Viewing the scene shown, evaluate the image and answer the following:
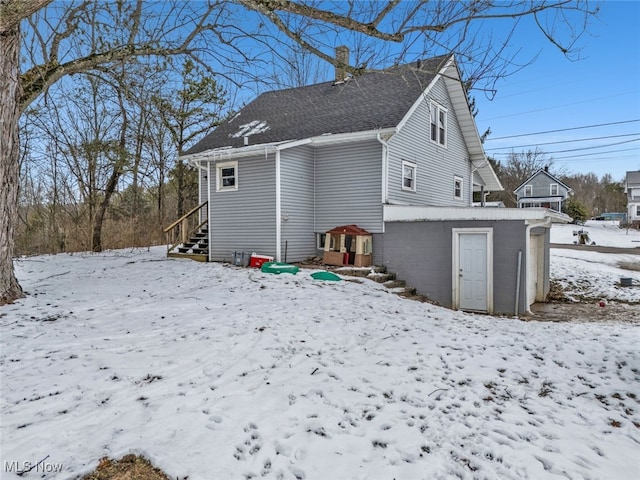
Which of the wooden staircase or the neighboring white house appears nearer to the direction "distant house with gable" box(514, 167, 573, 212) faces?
the wooden staircase

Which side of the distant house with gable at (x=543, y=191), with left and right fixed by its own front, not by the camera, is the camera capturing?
front

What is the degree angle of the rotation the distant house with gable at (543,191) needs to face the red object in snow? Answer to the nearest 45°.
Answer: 0° — it already faces it

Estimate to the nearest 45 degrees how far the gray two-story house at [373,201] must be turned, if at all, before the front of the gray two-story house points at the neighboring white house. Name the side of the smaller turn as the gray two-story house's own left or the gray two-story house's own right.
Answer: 0° — it already faces it

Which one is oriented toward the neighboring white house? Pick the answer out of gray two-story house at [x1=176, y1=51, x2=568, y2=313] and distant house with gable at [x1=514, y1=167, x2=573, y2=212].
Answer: the gray two-story house

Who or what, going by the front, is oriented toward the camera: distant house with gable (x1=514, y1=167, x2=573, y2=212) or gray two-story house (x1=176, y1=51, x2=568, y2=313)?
the distant house with gable

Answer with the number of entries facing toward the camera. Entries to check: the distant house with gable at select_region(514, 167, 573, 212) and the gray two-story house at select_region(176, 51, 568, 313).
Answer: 1

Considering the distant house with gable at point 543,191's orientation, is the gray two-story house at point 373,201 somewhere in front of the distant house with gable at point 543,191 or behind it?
in front

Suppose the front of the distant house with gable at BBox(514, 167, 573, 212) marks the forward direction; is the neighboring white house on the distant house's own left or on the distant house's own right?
on the distant house's own left

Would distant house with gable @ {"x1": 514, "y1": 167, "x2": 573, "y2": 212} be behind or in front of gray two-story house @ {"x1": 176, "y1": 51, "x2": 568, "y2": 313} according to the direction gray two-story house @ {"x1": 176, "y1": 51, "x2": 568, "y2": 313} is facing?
in front

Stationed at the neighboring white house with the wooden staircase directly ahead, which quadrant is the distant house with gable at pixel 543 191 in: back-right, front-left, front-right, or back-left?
front-right

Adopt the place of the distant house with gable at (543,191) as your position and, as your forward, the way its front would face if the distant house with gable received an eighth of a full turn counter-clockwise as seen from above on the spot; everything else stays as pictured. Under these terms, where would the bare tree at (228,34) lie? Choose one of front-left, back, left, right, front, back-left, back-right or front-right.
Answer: front-right

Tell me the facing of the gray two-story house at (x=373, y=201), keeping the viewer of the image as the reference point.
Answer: facing away from the viewer and to the right of the viewer

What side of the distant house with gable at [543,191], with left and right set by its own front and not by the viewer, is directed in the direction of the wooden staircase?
front
